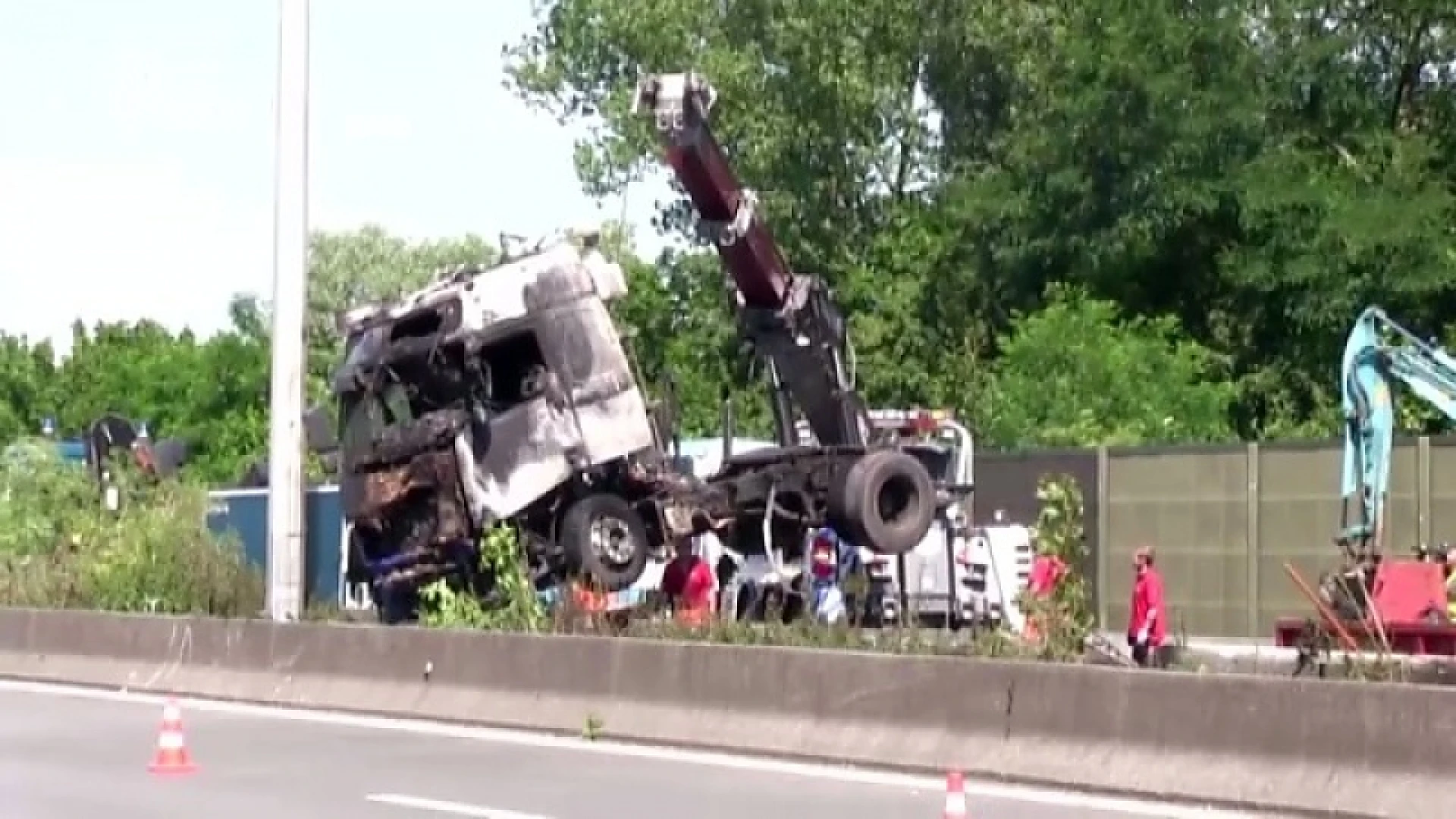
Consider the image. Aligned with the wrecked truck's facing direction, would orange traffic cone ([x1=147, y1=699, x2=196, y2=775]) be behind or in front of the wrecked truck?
in front

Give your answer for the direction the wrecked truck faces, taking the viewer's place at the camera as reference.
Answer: facing the viewer and to the left of the viewer

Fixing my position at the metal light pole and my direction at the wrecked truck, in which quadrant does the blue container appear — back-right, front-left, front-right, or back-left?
front-left

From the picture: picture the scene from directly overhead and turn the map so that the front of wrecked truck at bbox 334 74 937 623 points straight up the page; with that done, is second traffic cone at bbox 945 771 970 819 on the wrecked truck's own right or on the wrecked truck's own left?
on the wrecked truck's own left

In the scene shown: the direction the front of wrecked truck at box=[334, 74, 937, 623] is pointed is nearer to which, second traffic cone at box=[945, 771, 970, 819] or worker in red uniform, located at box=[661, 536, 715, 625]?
the second traffic cone

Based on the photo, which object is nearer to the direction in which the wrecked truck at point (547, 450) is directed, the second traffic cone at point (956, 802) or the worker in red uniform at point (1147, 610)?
the second traffic cone
